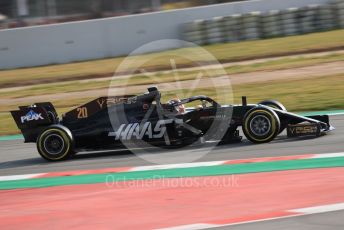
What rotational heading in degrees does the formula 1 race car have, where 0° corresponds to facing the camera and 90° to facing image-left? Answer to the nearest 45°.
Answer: approximately 270°
